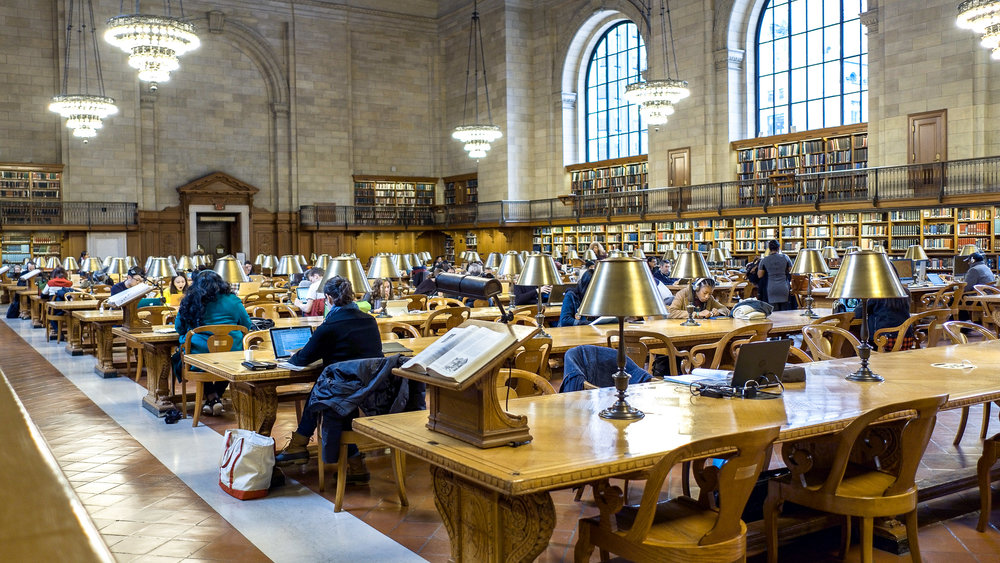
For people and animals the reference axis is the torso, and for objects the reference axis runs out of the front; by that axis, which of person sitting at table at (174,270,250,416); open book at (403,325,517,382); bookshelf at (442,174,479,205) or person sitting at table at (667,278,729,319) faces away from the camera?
person sitting at table at (174,270,250,416)

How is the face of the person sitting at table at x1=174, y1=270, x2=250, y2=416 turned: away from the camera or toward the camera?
away from the camera

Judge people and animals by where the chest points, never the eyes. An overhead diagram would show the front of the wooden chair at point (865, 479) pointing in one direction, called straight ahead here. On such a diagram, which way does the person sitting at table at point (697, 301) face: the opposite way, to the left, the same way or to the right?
the opposite way

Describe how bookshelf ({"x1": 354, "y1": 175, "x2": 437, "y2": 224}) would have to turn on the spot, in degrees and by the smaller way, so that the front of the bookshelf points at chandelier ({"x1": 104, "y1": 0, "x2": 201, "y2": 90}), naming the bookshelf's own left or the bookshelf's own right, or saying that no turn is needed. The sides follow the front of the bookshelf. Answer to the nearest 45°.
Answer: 0° — it already faces it

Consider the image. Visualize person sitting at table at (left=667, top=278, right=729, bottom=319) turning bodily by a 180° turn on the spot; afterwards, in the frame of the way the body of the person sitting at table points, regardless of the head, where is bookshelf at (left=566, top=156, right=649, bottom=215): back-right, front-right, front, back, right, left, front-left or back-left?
front-right

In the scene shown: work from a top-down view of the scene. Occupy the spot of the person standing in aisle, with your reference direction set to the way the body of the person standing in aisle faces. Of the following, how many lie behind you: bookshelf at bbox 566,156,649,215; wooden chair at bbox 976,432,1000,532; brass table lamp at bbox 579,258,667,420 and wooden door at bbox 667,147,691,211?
2

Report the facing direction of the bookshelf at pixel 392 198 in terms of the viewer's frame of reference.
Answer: facing the viewer

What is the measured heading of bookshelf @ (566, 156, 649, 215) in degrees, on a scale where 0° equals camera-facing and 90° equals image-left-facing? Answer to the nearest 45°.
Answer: approximately 45°

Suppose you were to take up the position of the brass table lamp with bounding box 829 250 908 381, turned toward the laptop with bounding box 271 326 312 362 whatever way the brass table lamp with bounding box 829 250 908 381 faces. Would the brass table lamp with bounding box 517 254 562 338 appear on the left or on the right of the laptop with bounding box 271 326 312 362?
right

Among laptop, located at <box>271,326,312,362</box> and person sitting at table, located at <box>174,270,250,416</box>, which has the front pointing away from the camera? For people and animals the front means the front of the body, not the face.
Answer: the person sitting at table

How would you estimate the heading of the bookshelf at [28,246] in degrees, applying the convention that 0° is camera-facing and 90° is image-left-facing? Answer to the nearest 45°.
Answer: approximately 0°

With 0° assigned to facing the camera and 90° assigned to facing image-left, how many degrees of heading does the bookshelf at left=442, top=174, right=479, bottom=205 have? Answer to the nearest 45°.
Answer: approximately 45°

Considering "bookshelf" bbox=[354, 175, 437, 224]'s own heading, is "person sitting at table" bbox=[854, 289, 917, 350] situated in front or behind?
in front
